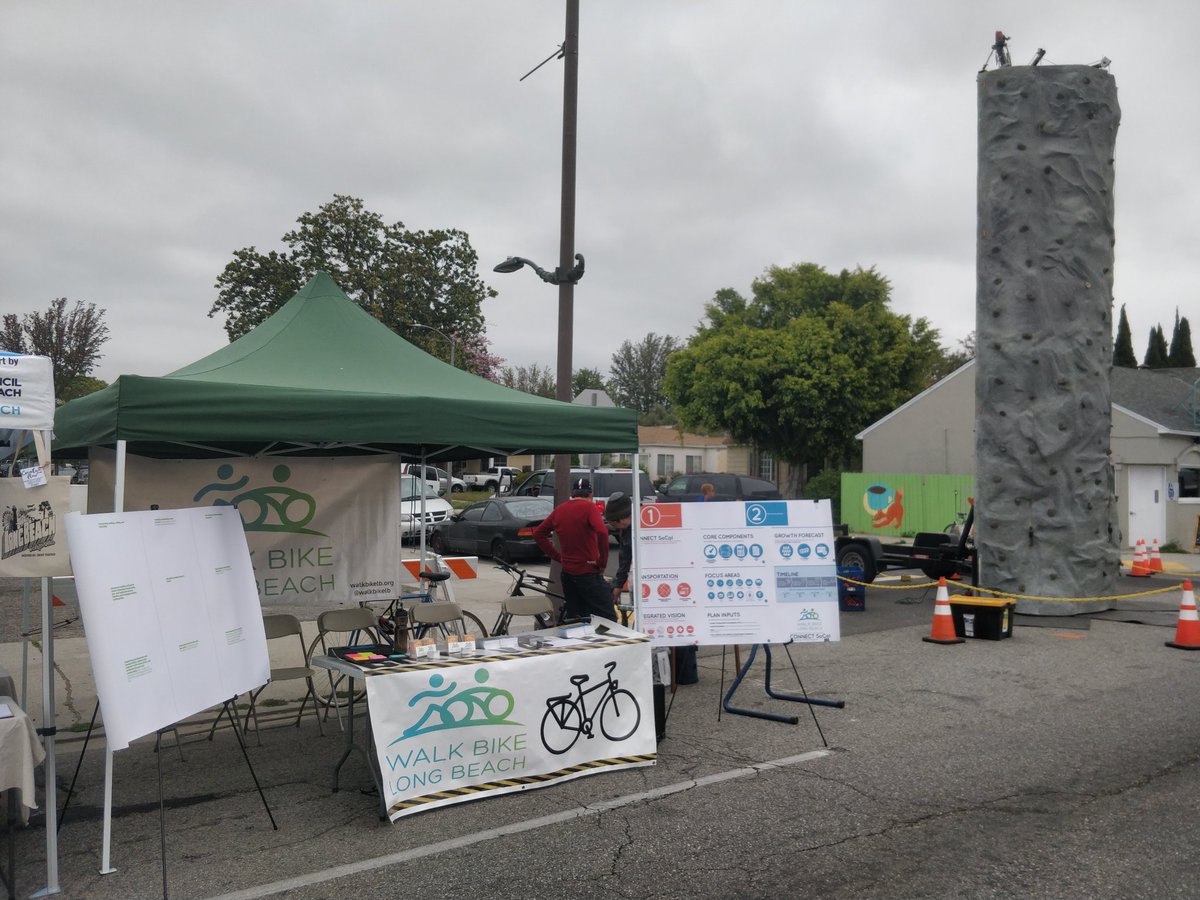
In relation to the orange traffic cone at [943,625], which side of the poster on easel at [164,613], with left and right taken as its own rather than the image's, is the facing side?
left

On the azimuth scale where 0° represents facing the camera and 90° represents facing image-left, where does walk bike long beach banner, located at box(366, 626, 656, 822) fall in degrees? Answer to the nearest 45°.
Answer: approximately 315°

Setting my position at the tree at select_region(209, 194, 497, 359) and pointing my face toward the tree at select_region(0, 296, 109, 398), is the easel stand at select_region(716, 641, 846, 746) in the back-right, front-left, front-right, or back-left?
back-left

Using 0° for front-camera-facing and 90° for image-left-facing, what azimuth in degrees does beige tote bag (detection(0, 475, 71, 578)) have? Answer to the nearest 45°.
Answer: approximately 0°

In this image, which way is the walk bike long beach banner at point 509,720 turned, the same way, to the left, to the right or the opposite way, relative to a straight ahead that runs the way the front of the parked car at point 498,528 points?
the opposite way

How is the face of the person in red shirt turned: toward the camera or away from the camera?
away from the camera

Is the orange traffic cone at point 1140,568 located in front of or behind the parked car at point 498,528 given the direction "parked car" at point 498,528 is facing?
behind
